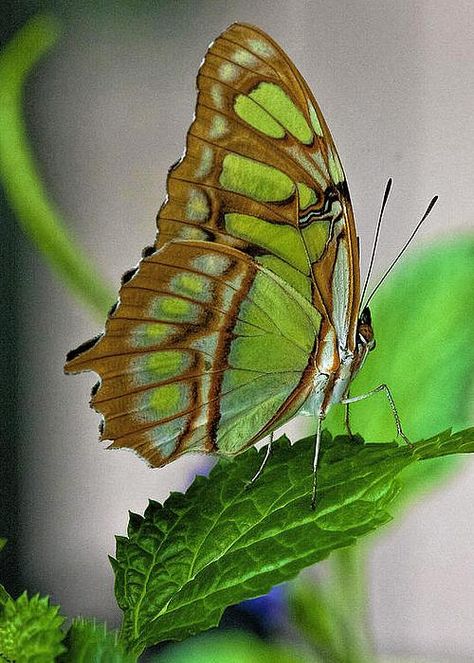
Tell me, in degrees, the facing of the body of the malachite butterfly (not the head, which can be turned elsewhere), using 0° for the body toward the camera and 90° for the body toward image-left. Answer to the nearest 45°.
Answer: approximately 270°
